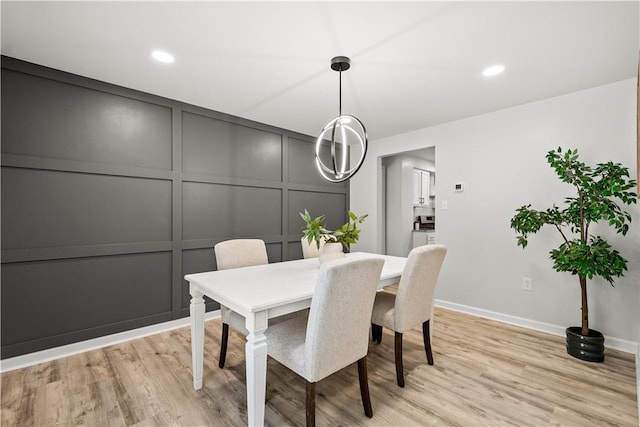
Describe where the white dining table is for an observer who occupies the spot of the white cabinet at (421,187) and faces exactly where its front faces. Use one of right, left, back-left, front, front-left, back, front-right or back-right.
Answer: front-right

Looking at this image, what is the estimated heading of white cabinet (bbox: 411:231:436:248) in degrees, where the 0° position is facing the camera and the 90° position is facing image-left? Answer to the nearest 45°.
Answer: approximately 315°

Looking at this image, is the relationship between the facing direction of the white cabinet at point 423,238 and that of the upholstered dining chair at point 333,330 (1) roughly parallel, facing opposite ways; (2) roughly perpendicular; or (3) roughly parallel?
roughly parallel, facing opposite ways

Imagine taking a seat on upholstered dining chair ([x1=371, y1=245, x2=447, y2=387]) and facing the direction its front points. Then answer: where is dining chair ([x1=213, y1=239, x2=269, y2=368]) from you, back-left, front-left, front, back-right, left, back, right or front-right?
front-left

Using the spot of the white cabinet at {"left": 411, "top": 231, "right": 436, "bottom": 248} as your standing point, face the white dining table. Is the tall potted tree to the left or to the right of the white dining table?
left

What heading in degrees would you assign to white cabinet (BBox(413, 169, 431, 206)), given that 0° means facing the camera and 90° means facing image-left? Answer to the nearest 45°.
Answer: approximately 315°

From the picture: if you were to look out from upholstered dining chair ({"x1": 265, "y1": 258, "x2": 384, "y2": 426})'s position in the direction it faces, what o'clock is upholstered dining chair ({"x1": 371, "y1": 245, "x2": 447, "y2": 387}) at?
upholstered dining chair ({"x1": 371, "y1": 245, "x2": 447, "y2": 387}) is roughly at 3 o'clock from upholstered dining chair ({"x1": 265, "y1": 258, "x2": 384, "y2": 426}).

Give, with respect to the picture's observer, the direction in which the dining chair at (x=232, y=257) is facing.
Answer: facing the viewer and to the right of the viewer

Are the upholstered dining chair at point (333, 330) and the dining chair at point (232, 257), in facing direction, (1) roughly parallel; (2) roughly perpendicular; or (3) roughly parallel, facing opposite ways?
roughly parallel, facing opposite ways

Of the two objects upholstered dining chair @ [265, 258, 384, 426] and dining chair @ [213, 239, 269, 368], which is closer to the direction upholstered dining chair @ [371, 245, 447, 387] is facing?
the dining chair

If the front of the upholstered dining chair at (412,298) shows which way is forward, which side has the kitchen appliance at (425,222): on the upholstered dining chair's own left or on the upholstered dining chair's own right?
on the upholstered dining chair's own right

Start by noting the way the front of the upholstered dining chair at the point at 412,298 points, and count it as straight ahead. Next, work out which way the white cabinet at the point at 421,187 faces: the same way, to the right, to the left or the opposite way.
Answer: the opposite way
